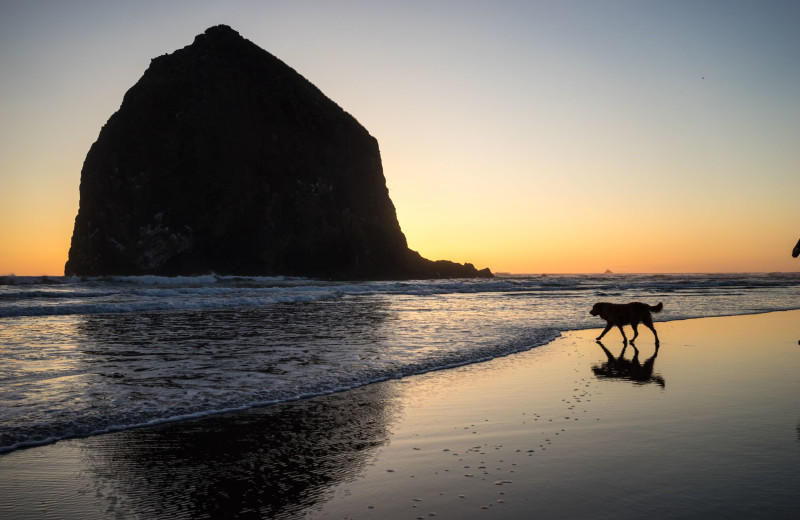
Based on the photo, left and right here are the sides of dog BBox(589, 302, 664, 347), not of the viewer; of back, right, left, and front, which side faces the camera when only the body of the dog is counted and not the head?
left
